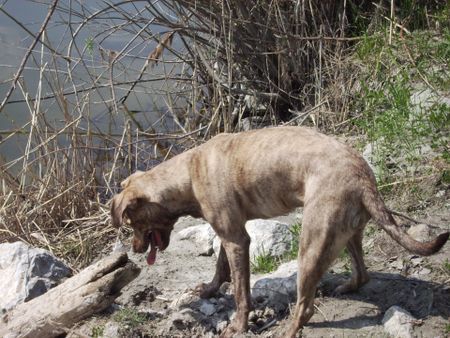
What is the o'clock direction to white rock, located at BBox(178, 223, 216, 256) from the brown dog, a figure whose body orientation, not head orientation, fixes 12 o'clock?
The white rock is roughly at 2 o'clock from the brown dog.

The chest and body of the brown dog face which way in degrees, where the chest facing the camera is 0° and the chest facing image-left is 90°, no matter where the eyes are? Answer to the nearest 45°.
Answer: approximately 90°

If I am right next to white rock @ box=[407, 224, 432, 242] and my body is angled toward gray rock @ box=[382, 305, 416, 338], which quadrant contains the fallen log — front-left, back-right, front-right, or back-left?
front-right

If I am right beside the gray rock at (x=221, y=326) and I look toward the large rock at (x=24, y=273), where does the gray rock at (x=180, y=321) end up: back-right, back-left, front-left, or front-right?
front-left

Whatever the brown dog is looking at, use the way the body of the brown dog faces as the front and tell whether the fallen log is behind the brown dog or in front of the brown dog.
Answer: in front

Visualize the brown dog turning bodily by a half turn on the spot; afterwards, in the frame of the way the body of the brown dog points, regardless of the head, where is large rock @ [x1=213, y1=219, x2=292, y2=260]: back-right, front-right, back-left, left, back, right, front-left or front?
left

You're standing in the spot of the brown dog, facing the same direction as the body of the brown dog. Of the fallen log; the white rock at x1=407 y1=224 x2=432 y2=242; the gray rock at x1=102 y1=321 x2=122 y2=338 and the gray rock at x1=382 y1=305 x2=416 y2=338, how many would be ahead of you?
2

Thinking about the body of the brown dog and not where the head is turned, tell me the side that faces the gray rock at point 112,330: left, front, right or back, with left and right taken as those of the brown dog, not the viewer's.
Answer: front

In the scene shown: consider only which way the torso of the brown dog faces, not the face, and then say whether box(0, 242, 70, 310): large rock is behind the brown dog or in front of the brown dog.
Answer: in front

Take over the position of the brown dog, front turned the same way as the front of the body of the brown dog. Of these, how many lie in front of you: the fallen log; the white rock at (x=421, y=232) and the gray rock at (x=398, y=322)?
1

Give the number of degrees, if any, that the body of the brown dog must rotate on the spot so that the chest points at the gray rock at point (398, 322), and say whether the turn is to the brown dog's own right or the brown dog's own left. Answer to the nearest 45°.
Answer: approximately 135° to the brown dog's own left
